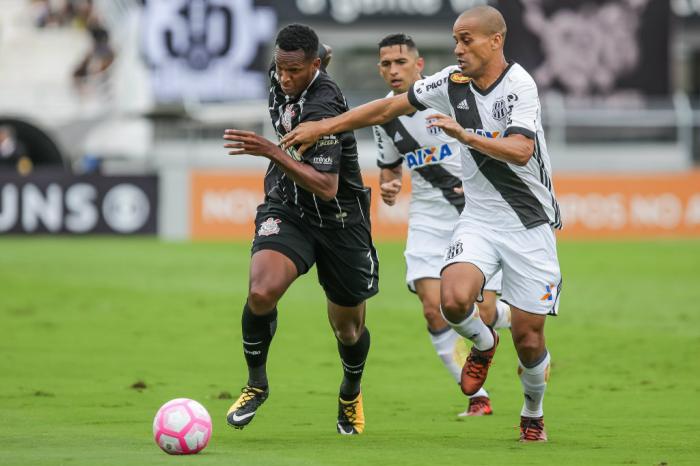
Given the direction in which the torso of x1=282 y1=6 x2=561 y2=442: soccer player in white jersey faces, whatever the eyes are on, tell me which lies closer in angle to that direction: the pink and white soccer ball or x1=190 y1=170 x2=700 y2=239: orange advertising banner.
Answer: the pink and white soccer ball

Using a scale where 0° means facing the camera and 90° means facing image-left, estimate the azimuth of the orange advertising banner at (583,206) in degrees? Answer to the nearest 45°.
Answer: approximately 0°

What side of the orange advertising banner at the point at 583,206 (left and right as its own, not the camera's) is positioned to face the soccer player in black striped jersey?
front

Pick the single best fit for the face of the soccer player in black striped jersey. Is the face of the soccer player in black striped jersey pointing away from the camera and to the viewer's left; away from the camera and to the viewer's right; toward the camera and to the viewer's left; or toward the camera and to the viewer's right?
toward the camera and to the viewer's left

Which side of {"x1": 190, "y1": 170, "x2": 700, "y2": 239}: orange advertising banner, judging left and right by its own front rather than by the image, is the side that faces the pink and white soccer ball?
front

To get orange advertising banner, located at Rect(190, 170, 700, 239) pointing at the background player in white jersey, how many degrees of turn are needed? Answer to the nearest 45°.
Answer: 0° — it already faces them

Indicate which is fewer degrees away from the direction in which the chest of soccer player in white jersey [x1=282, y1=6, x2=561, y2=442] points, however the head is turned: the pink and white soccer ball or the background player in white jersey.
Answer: the pink and white soccer ball

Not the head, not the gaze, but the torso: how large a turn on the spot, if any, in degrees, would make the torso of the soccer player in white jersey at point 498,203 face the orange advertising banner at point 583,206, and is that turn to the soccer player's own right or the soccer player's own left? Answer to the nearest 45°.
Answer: approximately 135° to the soccer player's own right

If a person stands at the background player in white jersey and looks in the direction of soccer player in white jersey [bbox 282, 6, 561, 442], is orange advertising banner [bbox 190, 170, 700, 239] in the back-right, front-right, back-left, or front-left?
back-left
